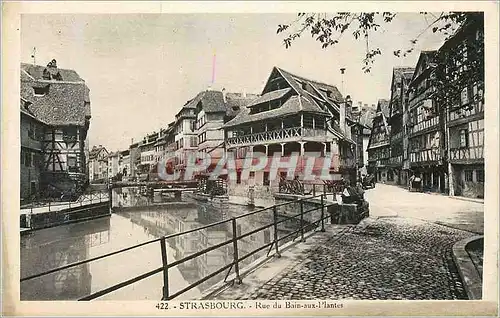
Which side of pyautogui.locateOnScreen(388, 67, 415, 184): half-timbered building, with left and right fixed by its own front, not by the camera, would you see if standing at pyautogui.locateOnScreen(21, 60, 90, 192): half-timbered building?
front

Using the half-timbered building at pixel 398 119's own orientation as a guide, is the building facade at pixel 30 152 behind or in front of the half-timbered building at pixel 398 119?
in front

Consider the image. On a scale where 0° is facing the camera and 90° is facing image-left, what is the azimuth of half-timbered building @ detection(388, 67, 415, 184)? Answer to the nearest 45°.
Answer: approximately 45°

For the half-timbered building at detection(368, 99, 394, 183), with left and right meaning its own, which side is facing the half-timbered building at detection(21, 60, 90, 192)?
front

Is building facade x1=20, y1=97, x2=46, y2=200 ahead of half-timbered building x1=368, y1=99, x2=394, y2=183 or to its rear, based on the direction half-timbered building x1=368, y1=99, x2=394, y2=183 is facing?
ahead

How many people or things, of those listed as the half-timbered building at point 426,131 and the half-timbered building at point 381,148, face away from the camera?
0

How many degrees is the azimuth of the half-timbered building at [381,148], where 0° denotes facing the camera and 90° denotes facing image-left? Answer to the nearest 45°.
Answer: approximately 45°
